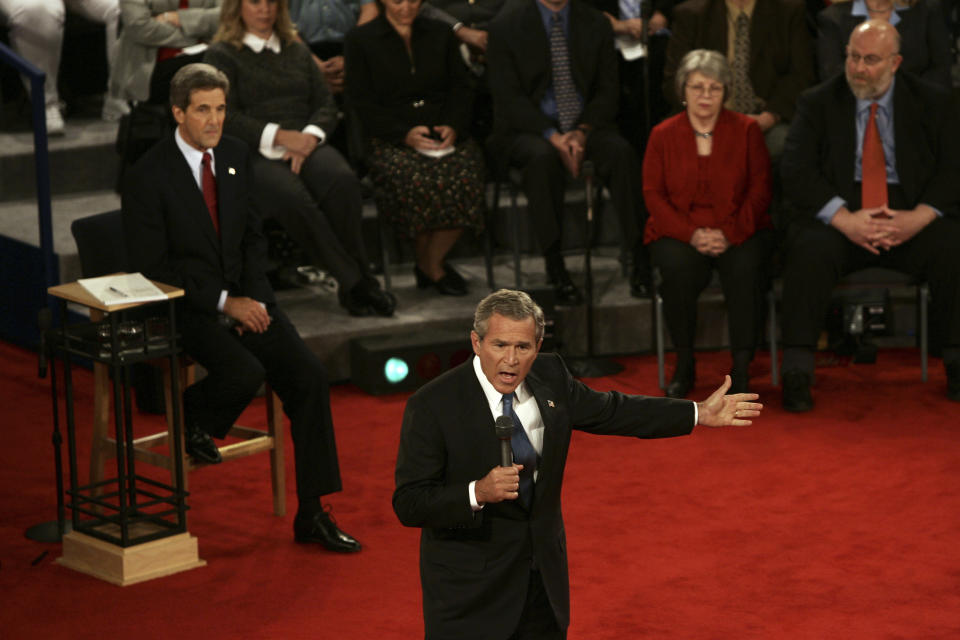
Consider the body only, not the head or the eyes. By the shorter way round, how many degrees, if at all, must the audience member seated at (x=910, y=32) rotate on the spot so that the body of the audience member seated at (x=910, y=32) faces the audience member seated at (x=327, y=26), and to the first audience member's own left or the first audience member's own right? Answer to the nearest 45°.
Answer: approximately 90° to the first audience member's own right

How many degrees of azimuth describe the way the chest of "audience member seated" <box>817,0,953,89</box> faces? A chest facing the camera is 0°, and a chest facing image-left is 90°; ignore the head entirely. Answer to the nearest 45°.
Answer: approximately 0°

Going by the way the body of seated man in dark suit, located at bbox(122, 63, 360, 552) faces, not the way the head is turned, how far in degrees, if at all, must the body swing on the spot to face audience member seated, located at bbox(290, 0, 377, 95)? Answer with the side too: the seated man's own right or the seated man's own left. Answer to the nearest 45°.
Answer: approximately 135° to the seated man's own left

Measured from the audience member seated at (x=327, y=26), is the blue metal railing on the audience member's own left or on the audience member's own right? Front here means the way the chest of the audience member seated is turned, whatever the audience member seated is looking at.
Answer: on the audience member's own right

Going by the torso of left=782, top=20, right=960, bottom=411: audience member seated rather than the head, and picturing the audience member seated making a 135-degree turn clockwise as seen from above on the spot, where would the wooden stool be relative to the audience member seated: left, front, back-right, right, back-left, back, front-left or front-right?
left

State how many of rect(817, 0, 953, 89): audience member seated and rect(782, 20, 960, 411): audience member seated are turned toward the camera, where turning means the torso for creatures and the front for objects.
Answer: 2

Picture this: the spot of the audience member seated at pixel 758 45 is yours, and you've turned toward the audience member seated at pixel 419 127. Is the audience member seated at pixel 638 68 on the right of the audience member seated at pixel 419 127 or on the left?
right

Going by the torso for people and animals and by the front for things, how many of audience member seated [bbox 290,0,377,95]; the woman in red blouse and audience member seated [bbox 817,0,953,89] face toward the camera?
3

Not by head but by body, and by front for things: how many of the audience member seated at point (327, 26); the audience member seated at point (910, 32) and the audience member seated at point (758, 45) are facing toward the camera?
3
